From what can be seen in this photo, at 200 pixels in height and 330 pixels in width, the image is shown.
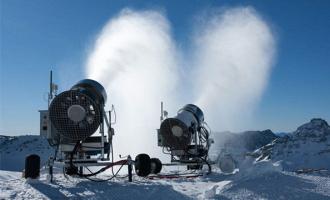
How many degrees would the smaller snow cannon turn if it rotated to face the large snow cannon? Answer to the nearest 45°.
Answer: approximately 180°

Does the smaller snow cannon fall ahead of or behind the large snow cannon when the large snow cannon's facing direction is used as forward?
ahead

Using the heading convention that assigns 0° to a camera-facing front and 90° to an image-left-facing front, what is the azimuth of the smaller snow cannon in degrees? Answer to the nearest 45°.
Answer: approximately 225°

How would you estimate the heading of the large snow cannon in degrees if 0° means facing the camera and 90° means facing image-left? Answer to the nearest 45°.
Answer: approximately 225°
